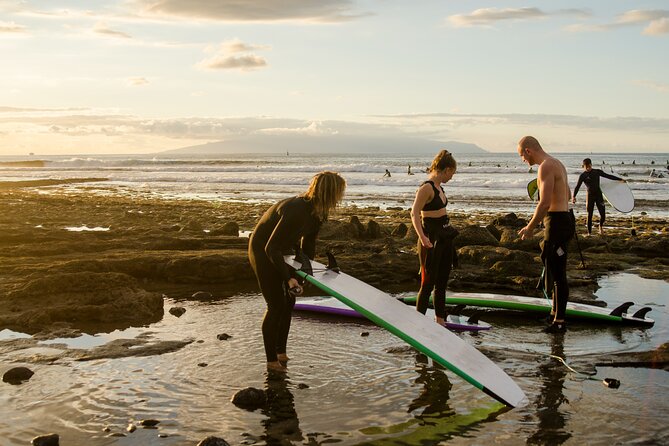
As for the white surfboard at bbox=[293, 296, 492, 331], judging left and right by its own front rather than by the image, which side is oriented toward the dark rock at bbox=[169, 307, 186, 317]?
front

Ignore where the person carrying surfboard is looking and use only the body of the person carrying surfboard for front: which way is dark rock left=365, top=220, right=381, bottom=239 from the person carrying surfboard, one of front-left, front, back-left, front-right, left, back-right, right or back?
front-right

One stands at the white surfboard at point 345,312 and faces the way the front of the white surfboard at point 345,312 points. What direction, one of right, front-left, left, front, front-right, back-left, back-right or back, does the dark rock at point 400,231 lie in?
right

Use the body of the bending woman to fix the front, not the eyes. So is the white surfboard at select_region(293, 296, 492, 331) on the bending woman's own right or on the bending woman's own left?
on the bending woman's own left

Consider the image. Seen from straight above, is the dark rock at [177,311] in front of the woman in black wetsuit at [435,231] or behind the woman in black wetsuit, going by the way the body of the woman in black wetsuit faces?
behind

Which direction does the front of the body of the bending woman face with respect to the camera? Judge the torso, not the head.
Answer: to the viewer's right

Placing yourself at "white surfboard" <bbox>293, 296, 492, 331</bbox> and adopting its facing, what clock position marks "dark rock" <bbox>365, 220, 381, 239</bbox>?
The dark rock is roughly at 3 o'clock from the white surfboard.

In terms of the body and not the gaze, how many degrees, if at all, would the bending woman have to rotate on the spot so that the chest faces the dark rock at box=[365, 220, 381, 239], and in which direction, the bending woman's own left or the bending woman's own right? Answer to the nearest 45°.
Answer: approximately 90° to the bending woman's own left

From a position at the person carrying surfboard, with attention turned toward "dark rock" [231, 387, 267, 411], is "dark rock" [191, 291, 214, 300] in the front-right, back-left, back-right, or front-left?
front-right

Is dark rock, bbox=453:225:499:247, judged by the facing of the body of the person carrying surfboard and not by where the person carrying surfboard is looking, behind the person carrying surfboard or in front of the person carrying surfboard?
in front

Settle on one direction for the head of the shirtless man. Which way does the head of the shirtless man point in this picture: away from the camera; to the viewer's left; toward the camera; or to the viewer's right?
to the viewer's left

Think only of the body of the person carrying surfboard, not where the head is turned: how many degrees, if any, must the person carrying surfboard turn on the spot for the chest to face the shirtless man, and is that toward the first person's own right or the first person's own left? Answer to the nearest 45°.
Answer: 0° — they already face them

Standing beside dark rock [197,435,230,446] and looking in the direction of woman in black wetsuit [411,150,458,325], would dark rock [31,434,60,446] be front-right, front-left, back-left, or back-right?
back-left

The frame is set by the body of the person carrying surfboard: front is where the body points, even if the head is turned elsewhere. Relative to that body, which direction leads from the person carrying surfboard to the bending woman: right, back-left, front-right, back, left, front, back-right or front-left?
front

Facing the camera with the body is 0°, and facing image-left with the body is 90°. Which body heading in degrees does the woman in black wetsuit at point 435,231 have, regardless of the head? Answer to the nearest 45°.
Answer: approximately 315°

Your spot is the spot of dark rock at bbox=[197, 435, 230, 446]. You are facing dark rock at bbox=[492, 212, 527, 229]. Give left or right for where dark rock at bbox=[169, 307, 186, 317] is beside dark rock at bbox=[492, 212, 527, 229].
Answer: left

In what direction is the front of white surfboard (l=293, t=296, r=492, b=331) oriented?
to the viewer's left
